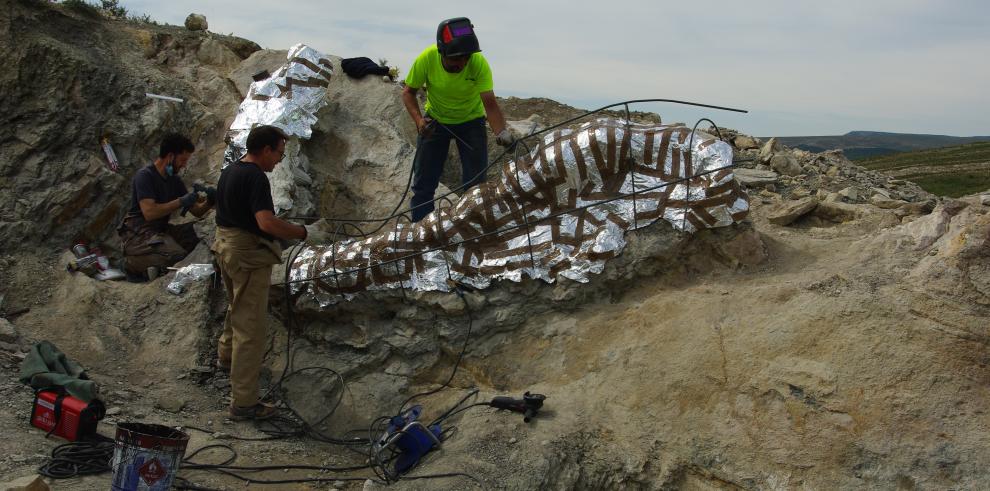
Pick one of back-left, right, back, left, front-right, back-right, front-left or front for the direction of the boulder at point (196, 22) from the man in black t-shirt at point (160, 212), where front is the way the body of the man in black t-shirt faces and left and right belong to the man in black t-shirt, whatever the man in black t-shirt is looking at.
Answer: left

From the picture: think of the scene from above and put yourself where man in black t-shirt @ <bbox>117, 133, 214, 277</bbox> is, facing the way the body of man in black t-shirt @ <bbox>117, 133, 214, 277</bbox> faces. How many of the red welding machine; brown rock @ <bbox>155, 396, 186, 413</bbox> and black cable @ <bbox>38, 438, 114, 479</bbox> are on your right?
3

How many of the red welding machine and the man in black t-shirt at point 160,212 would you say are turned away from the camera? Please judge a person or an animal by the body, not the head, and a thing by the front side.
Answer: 0

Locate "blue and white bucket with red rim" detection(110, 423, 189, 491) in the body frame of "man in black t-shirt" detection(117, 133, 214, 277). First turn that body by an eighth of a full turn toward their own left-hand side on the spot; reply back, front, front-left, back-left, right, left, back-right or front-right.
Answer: back-right

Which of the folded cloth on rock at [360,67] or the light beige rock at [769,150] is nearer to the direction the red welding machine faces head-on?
the light beige rock

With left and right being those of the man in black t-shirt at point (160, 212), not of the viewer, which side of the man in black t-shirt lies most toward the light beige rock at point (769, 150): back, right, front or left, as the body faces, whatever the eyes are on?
front

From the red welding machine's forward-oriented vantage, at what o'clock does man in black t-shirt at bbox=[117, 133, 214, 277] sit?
The man in black t-shirt is roughly at 8 o'clock from the red welding machine.

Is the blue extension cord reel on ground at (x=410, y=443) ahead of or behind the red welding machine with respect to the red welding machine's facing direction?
ahead

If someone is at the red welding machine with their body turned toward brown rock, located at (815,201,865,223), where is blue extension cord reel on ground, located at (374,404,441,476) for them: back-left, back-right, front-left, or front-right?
front-right

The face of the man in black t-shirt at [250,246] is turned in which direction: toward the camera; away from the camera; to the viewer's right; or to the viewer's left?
to the viewer's right

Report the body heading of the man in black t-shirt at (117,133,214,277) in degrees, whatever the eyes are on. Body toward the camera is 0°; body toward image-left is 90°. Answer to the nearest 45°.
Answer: approximately 270°

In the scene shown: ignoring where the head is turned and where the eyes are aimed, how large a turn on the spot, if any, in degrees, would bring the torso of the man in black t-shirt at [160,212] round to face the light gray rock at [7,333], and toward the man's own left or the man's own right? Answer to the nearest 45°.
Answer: approximately 135° to the man's own right

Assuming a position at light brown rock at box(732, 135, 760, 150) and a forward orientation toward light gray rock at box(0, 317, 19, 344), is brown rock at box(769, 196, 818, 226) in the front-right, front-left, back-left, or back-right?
front-left
